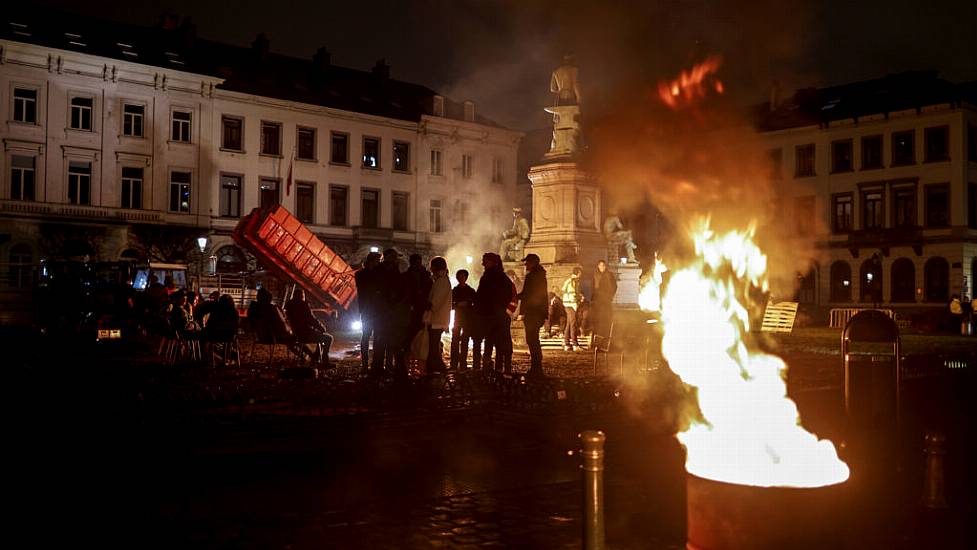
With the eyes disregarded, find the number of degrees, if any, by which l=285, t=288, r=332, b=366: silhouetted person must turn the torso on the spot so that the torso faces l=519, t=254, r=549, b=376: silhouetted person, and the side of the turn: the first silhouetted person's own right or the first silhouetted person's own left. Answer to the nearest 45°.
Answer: approximately 45° to the first silhouetted person's own right

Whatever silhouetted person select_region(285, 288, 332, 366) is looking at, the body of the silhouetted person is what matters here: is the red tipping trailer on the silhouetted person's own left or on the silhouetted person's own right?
on the silhouetted person's own left

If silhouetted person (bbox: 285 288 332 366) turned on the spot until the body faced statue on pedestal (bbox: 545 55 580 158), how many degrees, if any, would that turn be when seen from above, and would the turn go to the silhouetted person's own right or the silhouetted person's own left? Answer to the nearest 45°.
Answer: approximately 45° to the silhouetted person's own left

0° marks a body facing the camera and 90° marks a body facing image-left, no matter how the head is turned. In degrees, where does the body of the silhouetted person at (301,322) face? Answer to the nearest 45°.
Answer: approximately 270°

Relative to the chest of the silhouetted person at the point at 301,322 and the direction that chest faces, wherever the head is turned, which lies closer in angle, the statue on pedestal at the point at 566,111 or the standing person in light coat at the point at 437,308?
the standing person in light coat

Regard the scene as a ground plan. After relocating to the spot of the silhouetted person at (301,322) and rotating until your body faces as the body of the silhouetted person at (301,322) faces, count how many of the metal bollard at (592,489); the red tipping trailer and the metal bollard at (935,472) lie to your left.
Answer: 1

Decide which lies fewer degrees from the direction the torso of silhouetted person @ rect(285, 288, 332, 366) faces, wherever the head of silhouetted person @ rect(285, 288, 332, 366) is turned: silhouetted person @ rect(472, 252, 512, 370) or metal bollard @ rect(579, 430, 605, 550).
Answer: the silhouetted person

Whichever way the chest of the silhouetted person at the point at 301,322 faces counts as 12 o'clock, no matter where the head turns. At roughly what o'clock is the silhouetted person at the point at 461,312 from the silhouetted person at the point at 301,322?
the silhouetted person at the point at 461,312 is roughly at 12 o'clock from the silhouetted person at the point at 301,322.

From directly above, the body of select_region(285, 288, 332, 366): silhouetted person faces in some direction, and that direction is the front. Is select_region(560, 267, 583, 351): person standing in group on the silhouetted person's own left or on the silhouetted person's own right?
on the silhouetted person's own left

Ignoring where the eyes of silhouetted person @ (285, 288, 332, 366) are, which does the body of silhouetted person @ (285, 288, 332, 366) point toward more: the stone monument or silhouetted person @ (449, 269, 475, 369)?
the silhouetted person

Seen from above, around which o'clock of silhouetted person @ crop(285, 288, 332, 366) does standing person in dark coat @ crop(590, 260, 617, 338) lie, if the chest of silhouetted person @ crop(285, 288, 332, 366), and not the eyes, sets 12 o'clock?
standing person in dark coat @ crop(590, 260, 617, 338) is roughly at 11 o'clock from silhouetted person @ crop(285, 288, 332, 366).

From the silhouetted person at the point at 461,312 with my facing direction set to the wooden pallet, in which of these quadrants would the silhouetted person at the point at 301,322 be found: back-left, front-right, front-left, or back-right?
back-left

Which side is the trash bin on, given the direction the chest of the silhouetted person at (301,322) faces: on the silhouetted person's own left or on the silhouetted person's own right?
on the silhouetted person's own right

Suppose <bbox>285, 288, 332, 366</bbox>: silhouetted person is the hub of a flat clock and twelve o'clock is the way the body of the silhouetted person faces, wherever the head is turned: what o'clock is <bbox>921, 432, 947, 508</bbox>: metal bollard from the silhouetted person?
The metal bollard is roughly at 2 o'clock from the silhouetted person.
